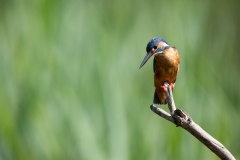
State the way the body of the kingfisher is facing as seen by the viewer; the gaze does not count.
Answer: toward the camera
